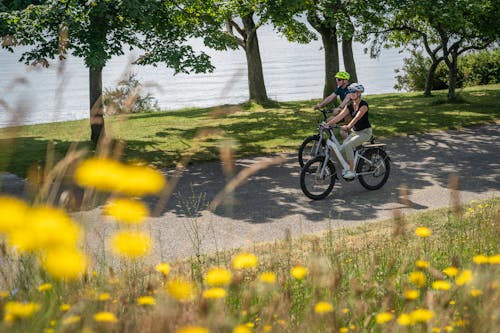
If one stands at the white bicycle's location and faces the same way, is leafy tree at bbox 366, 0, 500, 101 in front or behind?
behind

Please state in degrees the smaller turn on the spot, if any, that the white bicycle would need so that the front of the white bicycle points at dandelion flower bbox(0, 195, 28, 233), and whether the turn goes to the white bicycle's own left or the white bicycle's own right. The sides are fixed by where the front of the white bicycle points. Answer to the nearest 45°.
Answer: approximately 45° to the white bicycle's own left

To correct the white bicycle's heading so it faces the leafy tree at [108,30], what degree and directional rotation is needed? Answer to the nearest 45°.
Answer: approximately 90° to its right

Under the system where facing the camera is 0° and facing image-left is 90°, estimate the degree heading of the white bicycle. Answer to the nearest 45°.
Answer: approximately 45°

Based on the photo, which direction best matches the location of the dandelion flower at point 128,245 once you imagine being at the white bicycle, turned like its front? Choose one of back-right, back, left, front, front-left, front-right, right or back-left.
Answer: front-left
